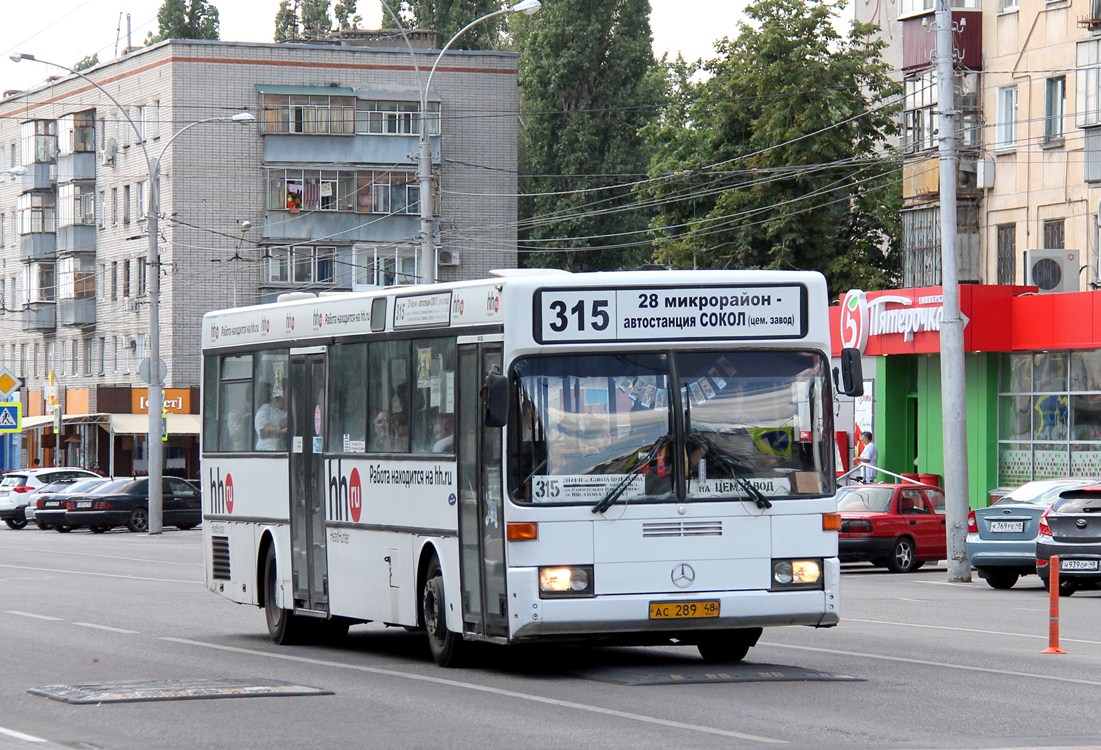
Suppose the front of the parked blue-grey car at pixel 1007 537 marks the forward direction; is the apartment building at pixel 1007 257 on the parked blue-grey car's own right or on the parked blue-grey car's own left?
on the parked blue-grey car's own left

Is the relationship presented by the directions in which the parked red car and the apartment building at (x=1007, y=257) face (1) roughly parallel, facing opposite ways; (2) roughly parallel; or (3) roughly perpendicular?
roughly parallel, facing opposite ways

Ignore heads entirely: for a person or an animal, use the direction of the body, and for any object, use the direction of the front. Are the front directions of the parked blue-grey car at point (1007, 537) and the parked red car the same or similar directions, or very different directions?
same or similar directions

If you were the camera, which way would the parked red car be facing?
facing away from the viewer and to the right of the viewer

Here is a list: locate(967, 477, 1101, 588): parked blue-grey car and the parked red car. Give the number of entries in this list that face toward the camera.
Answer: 0

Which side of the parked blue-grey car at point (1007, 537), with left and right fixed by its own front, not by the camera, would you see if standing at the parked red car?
left

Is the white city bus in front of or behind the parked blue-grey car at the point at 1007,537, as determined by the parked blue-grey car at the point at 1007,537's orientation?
behind

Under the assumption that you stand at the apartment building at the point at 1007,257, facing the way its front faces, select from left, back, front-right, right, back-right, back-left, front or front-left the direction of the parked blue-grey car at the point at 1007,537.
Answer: front-left

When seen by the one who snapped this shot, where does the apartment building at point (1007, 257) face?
facing the viewer and to the left of the viewer

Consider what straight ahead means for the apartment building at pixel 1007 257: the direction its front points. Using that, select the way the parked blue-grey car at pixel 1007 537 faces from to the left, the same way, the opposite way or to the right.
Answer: the opposite way
